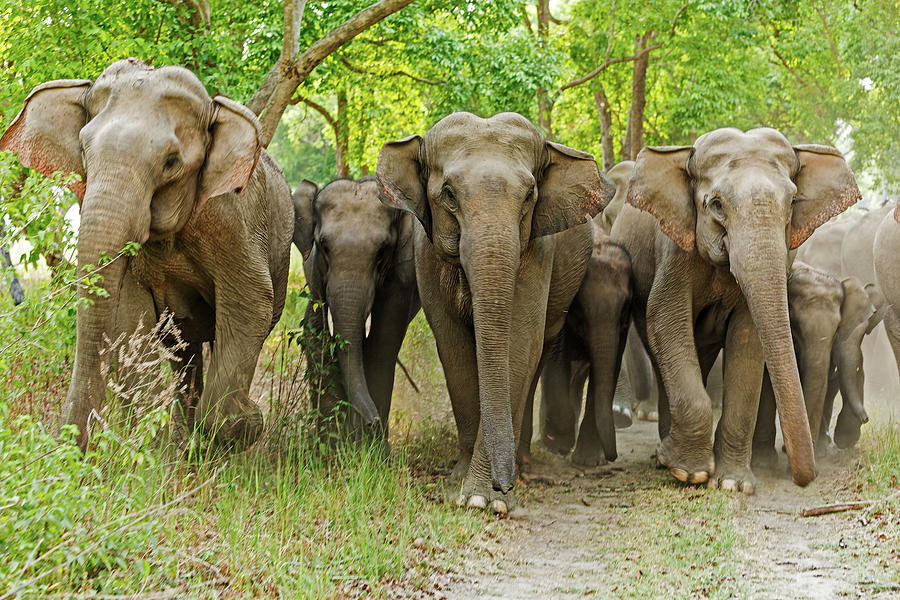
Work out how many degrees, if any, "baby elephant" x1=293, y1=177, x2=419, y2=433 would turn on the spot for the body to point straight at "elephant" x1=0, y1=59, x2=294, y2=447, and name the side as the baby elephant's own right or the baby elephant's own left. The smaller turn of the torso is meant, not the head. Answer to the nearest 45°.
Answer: approximately 45° to the baby elephant's own right

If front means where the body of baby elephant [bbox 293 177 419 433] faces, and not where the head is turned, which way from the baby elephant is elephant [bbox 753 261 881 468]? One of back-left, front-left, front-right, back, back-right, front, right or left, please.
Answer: left

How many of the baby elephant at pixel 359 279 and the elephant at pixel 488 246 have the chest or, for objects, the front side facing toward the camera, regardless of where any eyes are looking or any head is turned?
2

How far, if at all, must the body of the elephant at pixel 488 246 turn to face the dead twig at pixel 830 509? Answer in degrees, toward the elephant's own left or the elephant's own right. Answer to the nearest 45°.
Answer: approximately 90° to the elephant's own left

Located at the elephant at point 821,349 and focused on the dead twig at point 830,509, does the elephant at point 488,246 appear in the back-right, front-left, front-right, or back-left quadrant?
front-right

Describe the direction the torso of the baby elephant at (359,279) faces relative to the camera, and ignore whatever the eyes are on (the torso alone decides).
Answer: toward the camera

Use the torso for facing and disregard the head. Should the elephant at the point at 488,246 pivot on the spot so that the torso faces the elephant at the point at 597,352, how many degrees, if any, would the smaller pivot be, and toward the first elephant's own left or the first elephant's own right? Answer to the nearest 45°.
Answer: approximately 135° to the first elephant's own left

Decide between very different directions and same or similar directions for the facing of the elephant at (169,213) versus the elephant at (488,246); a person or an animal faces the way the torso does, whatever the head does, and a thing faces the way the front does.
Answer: same or similar directions

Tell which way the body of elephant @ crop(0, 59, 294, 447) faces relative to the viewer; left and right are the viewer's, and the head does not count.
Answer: facing the viewer and to the left of the viewer

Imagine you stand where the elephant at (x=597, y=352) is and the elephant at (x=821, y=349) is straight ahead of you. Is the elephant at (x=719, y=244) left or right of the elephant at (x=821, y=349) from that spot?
right
